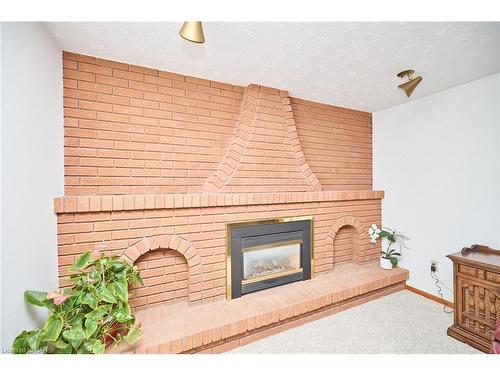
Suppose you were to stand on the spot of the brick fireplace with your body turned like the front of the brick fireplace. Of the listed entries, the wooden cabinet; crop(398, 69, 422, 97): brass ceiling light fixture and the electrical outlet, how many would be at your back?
0

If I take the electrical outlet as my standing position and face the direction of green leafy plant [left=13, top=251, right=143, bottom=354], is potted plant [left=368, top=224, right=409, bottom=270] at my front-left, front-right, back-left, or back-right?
front-right

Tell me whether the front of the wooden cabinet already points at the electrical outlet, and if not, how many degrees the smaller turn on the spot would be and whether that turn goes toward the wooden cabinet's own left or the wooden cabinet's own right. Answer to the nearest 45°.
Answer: approximately 90° to the wooden cabinet's own right

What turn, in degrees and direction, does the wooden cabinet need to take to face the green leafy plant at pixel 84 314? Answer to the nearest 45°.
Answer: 0° — it already faces it

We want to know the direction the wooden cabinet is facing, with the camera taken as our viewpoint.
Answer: facing the viewer and to the left of the viewer

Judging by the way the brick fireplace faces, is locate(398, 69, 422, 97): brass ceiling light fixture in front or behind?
in front

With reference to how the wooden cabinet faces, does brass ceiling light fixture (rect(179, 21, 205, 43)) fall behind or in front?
in front

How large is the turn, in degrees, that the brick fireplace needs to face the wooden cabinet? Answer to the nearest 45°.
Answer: approximately 45° to its left

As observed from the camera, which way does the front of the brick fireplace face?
facing the viewer and to the right of the viewer

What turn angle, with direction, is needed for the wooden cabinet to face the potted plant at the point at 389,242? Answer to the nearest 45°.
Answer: approximately 90° to its right

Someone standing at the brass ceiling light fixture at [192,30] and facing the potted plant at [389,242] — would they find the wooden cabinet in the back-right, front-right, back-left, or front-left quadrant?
front-right

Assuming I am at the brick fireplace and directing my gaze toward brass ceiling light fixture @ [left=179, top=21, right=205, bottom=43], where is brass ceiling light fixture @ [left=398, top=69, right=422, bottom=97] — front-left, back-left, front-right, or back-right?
front-left

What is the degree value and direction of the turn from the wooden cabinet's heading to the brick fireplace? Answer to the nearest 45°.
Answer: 0° — it already faces it

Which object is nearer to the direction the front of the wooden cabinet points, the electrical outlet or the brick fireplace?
the brick fireplace
